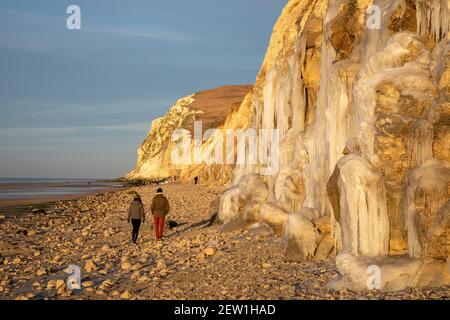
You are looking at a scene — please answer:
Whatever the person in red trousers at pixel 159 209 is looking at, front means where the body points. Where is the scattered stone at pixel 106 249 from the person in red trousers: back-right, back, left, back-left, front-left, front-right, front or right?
back-left

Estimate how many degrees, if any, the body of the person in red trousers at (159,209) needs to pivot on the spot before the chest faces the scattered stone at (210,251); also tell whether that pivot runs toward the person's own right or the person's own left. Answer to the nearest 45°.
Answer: approximately 180°

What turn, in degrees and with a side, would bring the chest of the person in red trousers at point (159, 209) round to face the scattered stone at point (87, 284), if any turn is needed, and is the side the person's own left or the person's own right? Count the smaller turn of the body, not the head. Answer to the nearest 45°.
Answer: approximately 180°

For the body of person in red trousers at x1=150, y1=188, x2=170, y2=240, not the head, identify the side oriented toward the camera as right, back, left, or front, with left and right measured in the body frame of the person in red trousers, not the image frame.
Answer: back

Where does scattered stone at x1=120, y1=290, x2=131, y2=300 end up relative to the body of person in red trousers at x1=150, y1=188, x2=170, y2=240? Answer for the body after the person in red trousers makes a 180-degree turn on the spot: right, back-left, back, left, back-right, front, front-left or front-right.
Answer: front

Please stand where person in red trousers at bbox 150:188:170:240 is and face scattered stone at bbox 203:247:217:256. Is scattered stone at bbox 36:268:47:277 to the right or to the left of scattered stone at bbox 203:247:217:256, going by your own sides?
right

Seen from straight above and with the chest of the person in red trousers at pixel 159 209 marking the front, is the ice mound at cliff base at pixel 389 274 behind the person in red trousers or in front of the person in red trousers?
behind

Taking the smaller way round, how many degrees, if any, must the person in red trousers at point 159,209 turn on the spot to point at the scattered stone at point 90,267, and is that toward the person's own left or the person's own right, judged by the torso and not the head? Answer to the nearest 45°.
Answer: approximately 180°

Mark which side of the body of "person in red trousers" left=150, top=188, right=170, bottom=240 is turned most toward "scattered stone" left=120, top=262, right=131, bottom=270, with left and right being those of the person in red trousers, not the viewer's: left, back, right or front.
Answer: back

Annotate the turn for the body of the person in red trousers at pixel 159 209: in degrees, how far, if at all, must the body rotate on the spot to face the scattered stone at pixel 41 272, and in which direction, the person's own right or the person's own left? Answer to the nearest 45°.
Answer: approximately 135° to the person's own left
